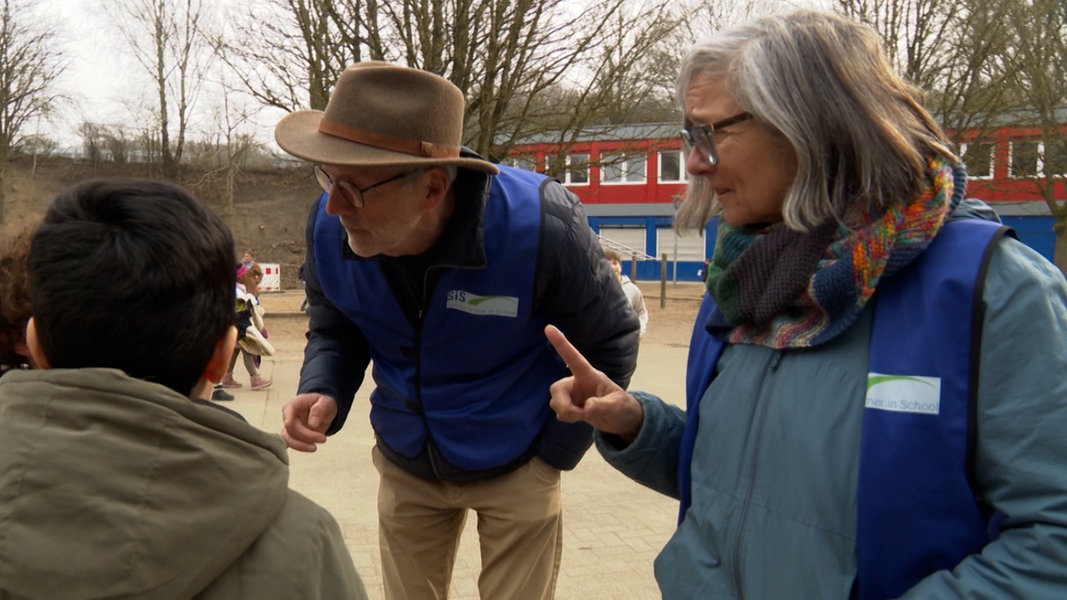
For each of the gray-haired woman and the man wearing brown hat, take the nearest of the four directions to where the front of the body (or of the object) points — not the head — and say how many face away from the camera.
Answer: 0

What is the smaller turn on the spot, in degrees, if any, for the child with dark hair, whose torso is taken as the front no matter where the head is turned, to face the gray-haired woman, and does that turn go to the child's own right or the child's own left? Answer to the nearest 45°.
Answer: approximately 90° to the child's own right

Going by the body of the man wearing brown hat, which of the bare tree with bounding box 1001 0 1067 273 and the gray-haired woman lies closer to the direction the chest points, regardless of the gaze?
the gray-haired woman

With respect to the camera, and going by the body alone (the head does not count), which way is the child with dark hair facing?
away from the camera

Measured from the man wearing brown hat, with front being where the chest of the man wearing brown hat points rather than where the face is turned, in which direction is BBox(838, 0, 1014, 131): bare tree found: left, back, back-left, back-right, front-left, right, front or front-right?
back

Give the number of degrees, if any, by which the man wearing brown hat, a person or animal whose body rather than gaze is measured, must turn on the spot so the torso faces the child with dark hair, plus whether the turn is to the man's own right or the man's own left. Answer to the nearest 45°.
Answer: approximately 45° to the man's own left

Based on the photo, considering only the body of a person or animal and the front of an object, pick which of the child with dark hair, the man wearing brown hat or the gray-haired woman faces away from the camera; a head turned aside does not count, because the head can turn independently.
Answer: the child with dark hair

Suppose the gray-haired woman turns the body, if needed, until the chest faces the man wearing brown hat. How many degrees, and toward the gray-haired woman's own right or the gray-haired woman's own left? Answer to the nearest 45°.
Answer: approximately 90° to the gray-haired woman's own right

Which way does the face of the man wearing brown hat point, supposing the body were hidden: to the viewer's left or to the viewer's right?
to the viewer's left

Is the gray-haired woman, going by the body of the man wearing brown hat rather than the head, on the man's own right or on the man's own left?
on the man's own left

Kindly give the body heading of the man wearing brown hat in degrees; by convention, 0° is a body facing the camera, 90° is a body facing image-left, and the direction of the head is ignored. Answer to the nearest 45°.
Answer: approximately 45°

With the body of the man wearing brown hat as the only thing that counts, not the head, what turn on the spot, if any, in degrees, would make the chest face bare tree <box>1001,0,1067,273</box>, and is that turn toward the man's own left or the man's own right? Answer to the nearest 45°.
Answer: approximately 180°

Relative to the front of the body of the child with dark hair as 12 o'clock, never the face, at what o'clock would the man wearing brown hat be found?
The man wearing brown hat is roughly at 1 o'clock from the child with dark hair.

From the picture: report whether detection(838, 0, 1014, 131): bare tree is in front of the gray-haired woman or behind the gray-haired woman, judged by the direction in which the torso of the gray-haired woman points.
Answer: behind

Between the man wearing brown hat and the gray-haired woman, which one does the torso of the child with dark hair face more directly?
the man wearing brown hat
